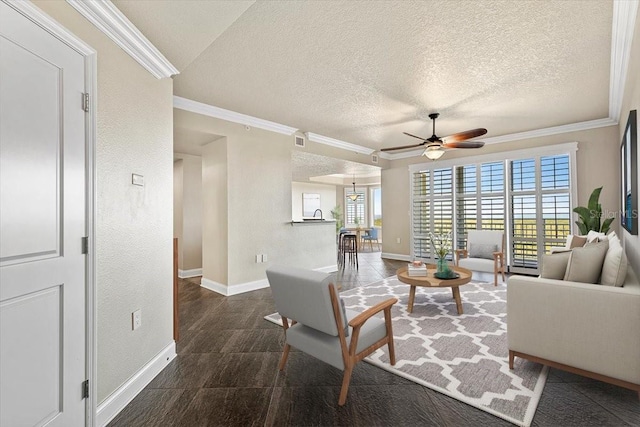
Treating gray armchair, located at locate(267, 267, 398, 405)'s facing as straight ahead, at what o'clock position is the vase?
The vase is roughly at 12 o'clock from the gray armchair.

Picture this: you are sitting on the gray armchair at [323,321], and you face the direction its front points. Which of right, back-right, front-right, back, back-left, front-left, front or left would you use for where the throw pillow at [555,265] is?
front-right

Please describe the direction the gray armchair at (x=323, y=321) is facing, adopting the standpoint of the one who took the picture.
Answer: facing away from the viewer and to the right of the viewer

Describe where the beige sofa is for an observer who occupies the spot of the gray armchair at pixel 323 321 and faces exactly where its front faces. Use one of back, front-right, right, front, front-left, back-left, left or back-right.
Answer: front-right

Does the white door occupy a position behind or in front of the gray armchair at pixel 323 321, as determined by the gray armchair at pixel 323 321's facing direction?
behind

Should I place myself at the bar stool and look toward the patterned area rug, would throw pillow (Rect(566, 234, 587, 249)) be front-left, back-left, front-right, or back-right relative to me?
front-left

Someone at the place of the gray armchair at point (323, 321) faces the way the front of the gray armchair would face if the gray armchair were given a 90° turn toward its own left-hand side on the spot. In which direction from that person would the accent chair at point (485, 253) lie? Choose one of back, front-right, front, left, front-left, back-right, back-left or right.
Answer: right

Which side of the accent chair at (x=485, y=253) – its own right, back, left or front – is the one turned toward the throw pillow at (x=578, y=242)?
left

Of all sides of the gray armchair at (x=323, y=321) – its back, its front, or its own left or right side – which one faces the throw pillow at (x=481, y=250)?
front

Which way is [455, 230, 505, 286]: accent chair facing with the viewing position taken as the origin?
facing the viewer and to the left of the viewer

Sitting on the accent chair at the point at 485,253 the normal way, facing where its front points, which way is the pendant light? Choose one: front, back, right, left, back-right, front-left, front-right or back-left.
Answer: right

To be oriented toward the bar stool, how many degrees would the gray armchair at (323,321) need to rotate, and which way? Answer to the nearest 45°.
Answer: approximately 45° to its left

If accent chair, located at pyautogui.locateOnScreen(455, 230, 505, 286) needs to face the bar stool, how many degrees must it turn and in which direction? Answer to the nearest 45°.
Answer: approximately 45° to its right

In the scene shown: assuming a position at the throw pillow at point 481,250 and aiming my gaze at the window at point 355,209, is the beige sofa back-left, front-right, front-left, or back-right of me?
back-left

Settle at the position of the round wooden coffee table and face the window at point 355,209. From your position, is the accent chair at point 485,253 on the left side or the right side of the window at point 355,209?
right

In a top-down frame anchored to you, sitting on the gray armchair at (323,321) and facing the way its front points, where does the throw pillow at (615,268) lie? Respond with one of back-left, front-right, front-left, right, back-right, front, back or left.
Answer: front-right

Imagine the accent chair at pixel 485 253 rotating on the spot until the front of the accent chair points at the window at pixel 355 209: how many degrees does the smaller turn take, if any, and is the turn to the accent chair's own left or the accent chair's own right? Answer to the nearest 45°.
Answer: approximately 90° to the accent chair's own right
